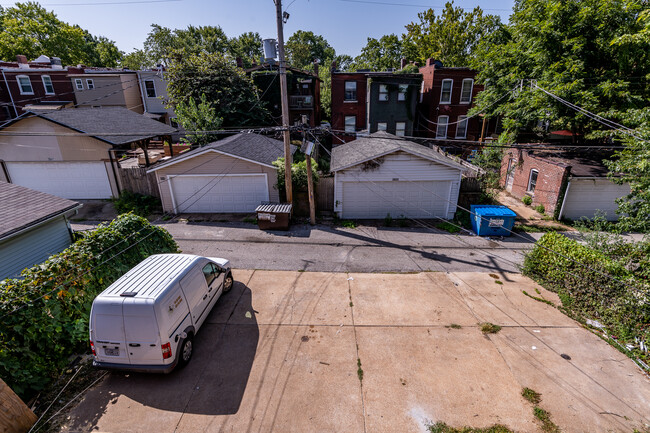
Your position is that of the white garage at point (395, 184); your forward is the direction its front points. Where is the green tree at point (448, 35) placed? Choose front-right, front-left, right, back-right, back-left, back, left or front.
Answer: back

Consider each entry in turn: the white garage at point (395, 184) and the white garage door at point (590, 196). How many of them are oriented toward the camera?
2

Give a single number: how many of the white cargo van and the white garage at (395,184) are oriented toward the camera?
1

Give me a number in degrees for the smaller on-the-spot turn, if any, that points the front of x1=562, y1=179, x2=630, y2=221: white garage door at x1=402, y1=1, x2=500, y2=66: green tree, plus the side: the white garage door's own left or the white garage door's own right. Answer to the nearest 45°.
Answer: approximately 135° to the white garage door's own right

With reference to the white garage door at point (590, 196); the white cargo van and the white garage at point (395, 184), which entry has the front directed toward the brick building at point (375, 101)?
the white cargo van

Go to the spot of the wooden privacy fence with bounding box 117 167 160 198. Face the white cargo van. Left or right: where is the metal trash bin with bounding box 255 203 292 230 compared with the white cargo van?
left

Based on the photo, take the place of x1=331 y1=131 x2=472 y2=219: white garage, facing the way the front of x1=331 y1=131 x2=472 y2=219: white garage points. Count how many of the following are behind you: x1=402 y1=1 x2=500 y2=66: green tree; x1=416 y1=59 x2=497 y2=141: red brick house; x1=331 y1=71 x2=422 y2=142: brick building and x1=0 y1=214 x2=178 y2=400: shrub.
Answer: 3

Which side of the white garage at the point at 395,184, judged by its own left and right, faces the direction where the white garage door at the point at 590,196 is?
left

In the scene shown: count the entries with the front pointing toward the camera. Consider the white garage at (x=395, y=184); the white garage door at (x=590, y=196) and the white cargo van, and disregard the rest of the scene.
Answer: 2

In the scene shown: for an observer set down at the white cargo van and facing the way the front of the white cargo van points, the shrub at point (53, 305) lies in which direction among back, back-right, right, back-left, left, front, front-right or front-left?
left

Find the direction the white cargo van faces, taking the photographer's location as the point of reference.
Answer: facing away from the viewer and to the right of the viewer

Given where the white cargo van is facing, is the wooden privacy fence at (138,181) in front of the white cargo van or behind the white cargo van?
in front

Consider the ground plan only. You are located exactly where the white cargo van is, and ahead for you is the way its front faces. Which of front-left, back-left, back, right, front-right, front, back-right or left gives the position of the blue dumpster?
front-right
